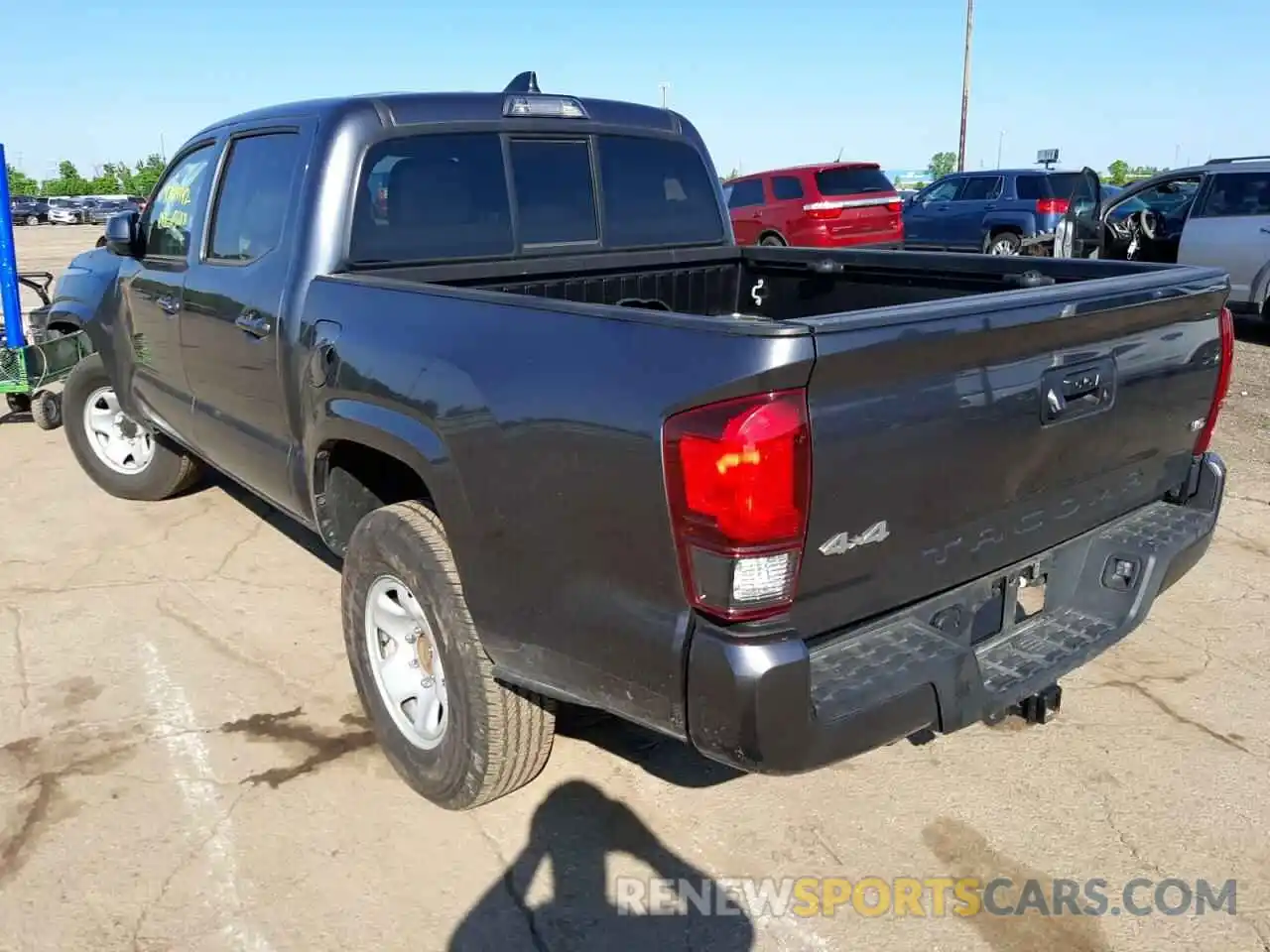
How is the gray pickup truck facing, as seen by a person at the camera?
facing away from the viewer and to the left of the viewer

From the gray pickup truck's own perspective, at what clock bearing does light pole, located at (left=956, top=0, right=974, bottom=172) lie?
The light pole is roughly at 2 o'clock from the gray pickup truck.

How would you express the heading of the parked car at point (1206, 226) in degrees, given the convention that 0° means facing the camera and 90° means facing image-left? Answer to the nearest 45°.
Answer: approximately 135°

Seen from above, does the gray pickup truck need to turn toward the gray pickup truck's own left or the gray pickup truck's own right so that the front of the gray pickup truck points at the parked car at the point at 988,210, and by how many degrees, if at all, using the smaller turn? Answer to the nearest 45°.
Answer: approximately 45° to the gray pickup truck's own right

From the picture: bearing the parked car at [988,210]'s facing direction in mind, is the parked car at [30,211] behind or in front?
in front

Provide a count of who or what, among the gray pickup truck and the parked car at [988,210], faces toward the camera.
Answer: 0

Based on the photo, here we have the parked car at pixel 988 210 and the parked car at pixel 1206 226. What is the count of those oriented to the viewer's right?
0

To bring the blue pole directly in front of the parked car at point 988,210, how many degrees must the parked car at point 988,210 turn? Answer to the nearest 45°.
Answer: approximately 90° to its left

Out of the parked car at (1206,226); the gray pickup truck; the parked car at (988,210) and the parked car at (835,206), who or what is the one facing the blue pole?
the gray pickup truck

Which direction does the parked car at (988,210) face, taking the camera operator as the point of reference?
facing away from the viewer and to the left of the viewer

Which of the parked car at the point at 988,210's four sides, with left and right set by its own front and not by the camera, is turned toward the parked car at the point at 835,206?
left

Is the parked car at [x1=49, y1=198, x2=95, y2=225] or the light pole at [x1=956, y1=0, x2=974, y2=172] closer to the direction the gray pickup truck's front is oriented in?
the parked car

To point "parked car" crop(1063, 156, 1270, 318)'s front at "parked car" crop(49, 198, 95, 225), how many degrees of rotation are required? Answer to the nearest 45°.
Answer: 0° — it already faces it
